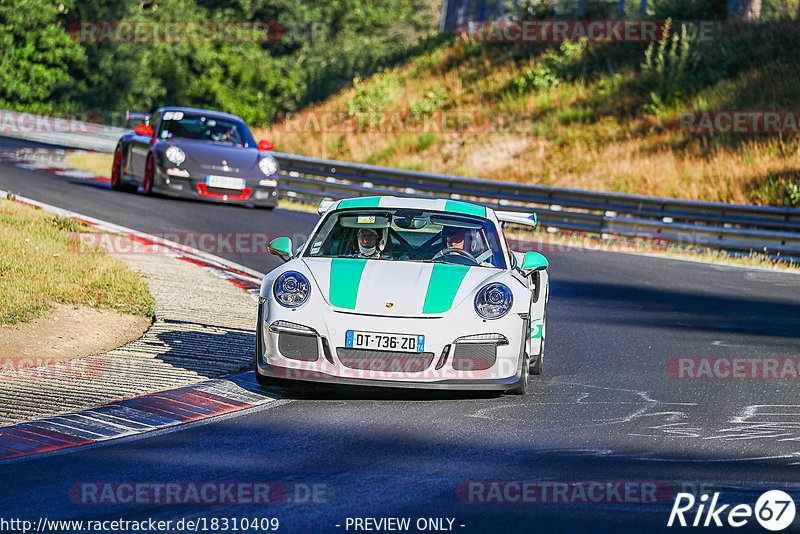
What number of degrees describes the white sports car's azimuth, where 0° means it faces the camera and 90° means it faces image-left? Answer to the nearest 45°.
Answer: approximately 0°

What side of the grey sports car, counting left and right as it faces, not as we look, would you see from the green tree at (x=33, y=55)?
back

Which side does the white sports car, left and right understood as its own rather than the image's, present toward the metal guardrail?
back

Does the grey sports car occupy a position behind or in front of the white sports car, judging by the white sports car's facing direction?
behind

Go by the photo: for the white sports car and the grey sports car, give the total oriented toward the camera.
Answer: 2

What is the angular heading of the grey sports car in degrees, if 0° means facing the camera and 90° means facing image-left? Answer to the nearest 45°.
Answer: approximately 0°

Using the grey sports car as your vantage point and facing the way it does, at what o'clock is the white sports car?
The white sports car is roughly at 12 o'clock from the grey sports car.

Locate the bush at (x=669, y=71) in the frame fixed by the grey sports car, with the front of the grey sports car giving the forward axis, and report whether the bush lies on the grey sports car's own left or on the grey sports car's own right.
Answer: on the grey sports car's own left

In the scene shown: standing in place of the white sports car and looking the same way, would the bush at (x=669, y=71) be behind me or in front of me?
behind

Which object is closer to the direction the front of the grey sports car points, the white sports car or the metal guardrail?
the white sports car
